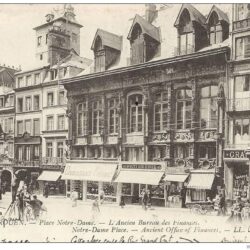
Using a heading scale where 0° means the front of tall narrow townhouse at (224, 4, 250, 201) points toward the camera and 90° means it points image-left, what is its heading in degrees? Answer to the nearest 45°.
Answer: approximately 45°

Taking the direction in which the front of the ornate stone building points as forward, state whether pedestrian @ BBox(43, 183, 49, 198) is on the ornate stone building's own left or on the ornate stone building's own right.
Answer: on the ornate stone building's own right

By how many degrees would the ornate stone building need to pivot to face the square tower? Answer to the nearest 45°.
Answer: approximately 90° to its right

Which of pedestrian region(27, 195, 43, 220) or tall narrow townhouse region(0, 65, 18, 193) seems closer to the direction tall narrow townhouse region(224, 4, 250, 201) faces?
the pedestrian
